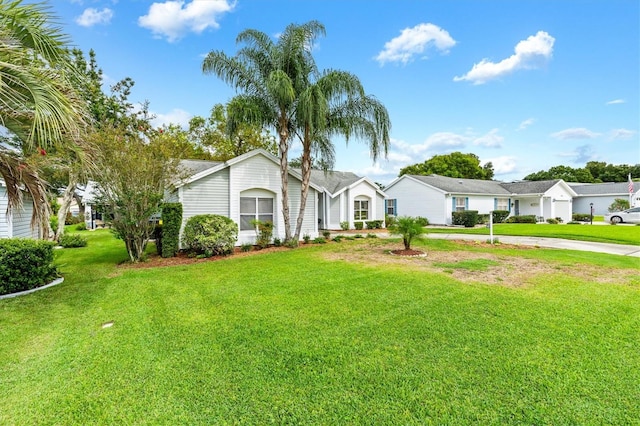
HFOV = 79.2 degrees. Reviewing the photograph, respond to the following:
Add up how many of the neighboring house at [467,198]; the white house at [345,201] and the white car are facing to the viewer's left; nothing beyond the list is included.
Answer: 1

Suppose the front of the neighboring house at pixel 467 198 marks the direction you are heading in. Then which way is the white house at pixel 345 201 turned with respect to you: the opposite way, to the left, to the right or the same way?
the same way

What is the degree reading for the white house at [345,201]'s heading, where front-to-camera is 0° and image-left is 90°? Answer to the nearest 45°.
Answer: approximately 315°

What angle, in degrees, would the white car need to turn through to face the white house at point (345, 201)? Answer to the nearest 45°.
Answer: approximately 45° to its left

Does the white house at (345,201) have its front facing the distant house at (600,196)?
no

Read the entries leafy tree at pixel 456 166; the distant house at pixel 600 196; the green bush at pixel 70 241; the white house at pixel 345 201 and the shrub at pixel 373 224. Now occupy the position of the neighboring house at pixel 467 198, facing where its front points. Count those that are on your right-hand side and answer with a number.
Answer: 3

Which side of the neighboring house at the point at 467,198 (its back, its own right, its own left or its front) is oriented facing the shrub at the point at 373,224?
right

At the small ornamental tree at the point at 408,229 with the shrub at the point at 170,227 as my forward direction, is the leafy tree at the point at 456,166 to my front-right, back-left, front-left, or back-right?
back-right

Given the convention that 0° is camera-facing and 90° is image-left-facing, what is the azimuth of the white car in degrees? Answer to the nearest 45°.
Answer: approximately 90°

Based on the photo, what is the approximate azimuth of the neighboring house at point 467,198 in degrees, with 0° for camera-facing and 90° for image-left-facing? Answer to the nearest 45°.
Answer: approximately 315°

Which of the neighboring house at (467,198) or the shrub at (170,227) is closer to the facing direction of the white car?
the neighboring house

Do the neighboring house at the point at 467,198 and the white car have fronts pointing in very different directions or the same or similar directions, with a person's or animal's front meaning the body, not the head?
very different directions
